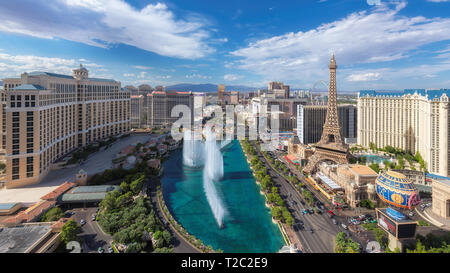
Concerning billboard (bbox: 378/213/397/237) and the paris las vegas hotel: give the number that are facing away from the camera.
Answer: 0

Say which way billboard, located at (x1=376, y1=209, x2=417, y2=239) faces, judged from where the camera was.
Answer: facing the viewer and to the left of the viewer

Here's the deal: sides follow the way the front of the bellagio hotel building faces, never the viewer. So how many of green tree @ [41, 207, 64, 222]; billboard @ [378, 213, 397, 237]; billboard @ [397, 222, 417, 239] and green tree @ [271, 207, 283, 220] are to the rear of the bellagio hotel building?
0

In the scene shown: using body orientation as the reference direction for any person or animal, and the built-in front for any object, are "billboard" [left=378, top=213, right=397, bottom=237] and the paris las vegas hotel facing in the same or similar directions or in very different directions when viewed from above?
same or similar directions

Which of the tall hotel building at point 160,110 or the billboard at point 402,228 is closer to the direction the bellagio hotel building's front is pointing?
the billboard

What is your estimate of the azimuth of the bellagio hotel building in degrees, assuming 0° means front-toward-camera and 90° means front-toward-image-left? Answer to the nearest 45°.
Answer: approximately 315°
